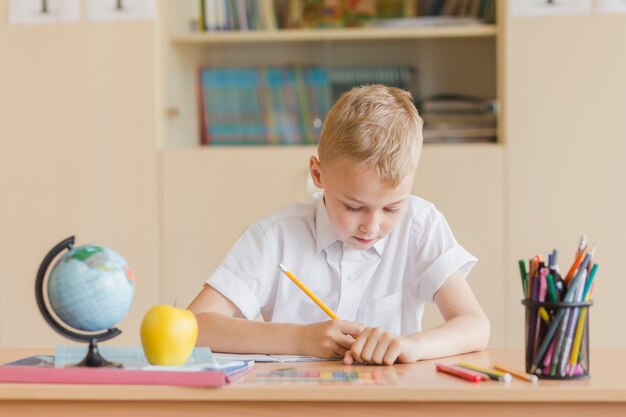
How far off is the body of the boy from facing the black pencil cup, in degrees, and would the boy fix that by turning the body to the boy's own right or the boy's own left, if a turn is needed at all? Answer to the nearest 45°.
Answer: approximately 45° to the boy's own left

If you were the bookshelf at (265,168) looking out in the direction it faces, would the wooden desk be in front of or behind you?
in front

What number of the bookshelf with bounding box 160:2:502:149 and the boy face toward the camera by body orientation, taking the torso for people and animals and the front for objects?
2

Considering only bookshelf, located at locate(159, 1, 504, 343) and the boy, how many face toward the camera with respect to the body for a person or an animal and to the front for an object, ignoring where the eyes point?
2

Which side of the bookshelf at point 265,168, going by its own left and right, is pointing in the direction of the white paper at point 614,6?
left

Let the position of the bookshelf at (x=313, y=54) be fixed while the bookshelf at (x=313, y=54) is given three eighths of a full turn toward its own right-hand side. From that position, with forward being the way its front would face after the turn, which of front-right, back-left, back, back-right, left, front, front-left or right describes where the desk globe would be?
back-left

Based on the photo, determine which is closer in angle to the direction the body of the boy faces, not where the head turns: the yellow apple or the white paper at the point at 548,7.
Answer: the yellow apple

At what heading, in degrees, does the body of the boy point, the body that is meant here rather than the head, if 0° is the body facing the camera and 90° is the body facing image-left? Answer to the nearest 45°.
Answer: approximately 0°

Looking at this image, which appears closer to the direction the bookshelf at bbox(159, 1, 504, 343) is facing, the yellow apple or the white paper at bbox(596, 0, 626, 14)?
the yellow apple

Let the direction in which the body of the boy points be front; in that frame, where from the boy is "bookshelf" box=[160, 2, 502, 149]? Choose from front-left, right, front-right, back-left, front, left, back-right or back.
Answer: back

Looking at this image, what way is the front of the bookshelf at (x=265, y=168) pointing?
toward the camera
